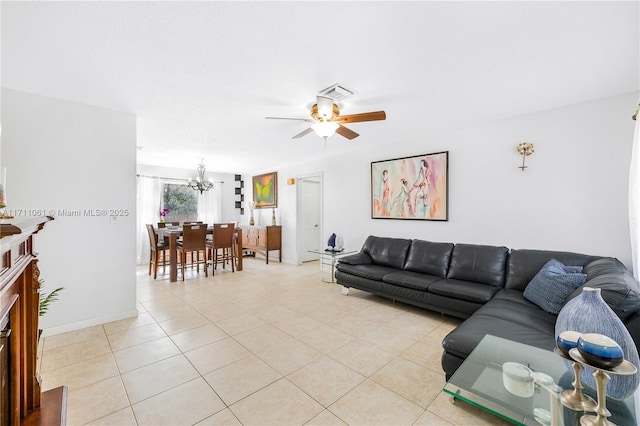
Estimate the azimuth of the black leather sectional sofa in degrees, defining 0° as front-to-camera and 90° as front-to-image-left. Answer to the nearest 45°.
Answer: approximately 45°

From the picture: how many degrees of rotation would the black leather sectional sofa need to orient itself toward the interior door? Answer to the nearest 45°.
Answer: approximately 90° to its right

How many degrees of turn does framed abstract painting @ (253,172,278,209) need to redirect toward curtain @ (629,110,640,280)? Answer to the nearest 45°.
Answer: approximately 90° to its left

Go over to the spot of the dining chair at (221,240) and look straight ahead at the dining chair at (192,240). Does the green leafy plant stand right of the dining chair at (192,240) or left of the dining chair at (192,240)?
left

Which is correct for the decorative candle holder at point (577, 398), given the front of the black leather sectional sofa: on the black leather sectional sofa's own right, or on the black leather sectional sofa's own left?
on the black leather sectional sofa's own left

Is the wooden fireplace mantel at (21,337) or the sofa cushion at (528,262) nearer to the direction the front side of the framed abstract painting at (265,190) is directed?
the wooden fireplace mantel

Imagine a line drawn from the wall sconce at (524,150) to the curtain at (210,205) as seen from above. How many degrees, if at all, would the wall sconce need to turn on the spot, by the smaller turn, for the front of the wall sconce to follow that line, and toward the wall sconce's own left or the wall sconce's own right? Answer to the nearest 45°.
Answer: approximately 90° to the wall sconce's own right

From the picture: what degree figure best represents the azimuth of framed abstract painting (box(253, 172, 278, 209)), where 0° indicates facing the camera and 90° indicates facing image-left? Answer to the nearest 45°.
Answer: approximately 45°

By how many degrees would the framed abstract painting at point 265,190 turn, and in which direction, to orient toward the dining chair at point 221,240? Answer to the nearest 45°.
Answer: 0° — it already faces it
